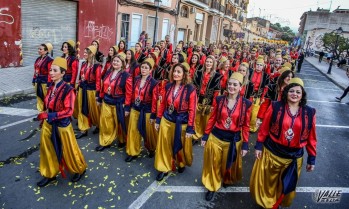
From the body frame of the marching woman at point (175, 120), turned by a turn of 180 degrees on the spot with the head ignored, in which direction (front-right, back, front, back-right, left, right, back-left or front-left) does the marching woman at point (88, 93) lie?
left

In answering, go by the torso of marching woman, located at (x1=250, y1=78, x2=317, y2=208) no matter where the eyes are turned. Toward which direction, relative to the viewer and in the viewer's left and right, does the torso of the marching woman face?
facing the viewer

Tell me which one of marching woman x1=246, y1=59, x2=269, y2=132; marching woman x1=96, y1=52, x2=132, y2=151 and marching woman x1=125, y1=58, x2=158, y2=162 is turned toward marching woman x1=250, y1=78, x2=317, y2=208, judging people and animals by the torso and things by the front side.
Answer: marching woman x1=246, y1=59, x2=269, y2=132

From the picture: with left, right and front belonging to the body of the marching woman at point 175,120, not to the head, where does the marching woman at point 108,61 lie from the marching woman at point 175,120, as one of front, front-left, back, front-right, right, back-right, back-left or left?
right

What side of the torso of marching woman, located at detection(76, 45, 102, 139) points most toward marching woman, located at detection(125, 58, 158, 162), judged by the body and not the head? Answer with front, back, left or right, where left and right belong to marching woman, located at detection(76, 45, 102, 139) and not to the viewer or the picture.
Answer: left

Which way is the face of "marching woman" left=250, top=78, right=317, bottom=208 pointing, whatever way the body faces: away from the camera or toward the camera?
toward the camera

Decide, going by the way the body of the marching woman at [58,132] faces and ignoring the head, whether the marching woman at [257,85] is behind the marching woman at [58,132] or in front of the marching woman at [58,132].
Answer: behind

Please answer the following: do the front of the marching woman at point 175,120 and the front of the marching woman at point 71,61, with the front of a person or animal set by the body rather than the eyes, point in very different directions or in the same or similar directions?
same or similar directions

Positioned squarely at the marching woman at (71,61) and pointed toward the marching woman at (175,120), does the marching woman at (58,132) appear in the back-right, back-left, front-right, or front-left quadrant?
front-right

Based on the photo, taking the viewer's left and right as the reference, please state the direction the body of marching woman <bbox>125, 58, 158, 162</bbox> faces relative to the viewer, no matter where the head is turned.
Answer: facing the viewer and to the left of the viewer

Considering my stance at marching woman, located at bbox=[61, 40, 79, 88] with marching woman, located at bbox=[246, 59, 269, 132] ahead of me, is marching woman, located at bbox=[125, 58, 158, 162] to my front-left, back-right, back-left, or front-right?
front-right

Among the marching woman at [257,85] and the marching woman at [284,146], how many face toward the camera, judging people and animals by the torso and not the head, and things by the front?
2

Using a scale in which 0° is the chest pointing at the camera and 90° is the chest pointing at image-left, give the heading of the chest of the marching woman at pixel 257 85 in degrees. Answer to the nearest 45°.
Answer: approximately 0°

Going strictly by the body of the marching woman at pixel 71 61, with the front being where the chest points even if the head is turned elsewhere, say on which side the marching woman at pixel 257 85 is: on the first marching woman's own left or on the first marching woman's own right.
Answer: on the first marching woman's own left

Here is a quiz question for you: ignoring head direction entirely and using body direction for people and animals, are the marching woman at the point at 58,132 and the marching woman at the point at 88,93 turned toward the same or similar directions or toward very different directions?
same or similar directions

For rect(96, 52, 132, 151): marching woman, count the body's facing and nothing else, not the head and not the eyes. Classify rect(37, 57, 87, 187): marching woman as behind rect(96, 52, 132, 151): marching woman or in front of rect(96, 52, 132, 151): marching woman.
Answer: in front
